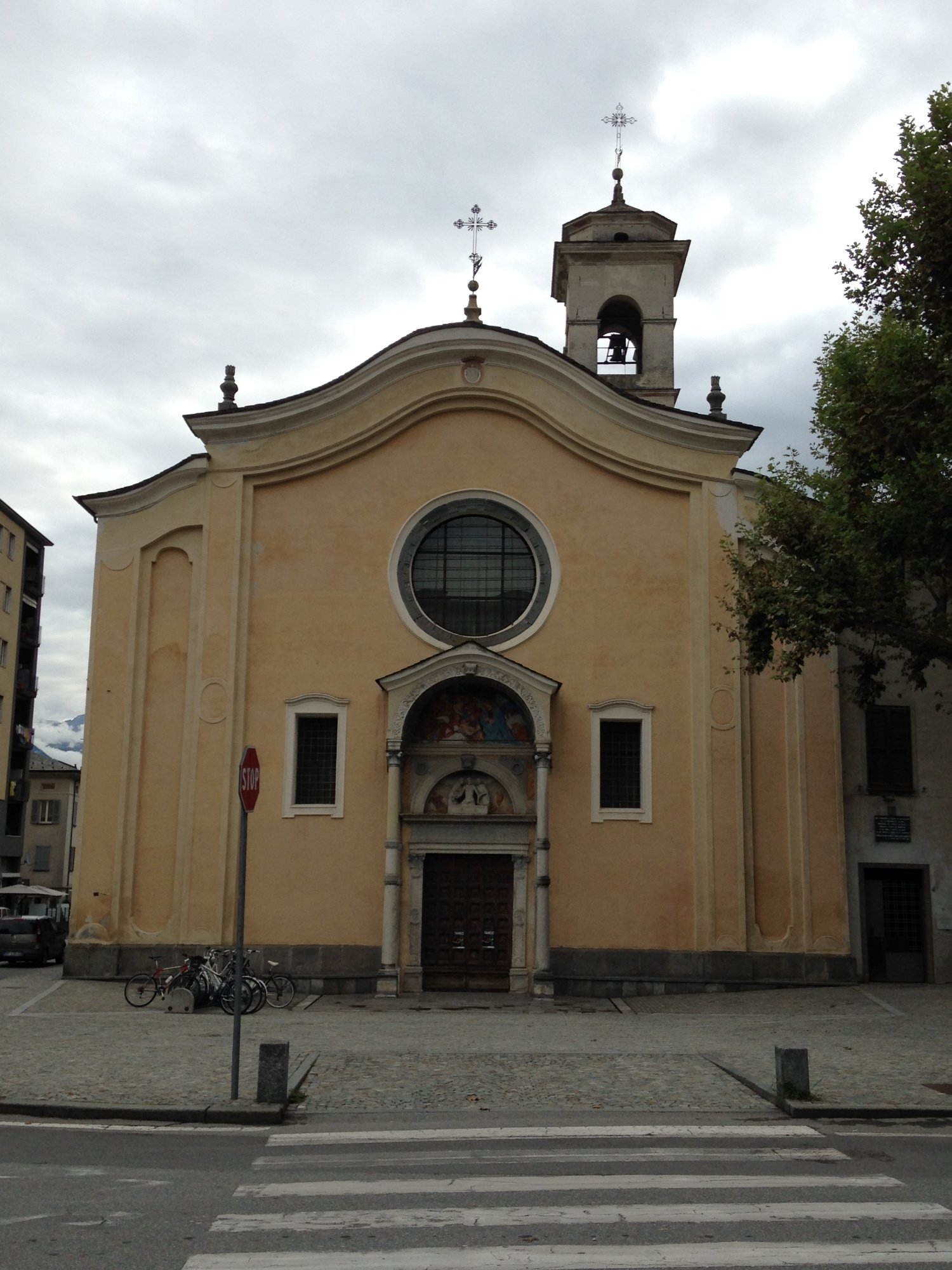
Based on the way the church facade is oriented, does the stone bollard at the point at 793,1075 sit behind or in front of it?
in front

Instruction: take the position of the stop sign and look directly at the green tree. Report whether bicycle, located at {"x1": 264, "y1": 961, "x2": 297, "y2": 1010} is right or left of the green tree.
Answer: left

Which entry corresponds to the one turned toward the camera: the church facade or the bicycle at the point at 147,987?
the church facade

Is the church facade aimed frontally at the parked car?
no

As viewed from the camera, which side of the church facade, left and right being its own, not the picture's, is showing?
front

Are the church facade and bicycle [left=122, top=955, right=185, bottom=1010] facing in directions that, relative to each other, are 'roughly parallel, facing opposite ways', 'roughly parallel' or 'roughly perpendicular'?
roughly perpendicular

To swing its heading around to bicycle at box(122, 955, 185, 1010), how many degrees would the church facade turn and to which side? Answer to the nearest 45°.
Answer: approximately 45° to its right

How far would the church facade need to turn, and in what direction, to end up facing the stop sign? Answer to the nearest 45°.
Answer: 0° — it already faces it

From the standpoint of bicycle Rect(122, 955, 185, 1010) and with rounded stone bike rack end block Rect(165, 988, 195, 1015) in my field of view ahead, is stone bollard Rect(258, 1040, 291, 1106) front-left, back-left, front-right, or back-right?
front-right
